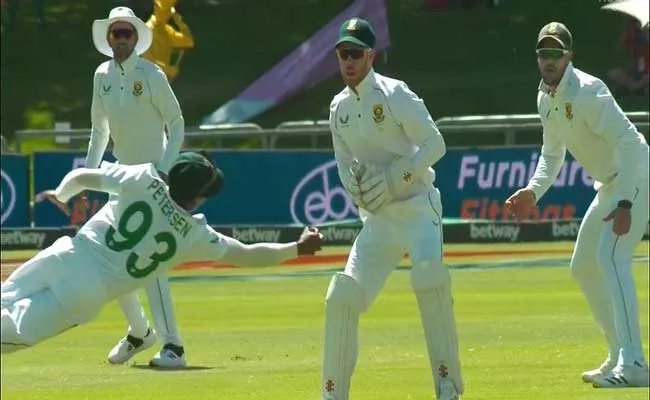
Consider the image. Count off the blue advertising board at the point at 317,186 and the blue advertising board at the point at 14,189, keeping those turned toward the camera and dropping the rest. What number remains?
2

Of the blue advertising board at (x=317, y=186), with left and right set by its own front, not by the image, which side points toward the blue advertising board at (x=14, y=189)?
right

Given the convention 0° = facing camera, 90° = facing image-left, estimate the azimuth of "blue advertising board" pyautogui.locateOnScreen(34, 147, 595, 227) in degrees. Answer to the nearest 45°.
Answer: approximately 0°

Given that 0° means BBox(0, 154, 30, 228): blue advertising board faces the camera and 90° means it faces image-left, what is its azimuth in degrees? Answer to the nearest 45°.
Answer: approximately 0°

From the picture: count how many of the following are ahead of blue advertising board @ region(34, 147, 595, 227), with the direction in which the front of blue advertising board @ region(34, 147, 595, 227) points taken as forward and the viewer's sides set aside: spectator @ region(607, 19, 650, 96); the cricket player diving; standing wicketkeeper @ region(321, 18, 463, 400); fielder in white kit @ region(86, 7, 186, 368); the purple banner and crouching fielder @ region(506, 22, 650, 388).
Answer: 4

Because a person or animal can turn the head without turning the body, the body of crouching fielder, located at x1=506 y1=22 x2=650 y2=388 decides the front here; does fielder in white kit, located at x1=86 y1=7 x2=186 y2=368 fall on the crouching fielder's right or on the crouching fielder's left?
on the crouching fielder's right

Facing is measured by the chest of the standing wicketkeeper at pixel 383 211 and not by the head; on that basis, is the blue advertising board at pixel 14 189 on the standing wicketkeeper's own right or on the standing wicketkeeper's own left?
on the standing wicketkeeper's own right
